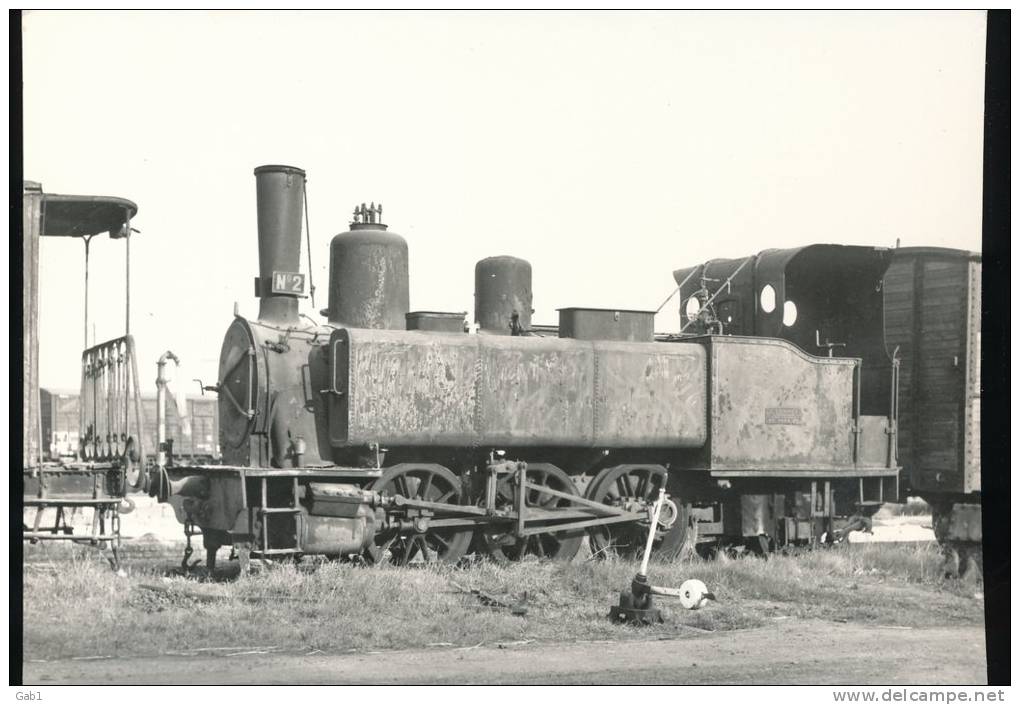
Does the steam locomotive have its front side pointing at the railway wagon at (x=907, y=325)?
no

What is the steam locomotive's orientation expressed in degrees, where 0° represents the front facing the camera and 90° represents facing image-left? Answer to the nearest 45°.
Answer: approximately 45°
